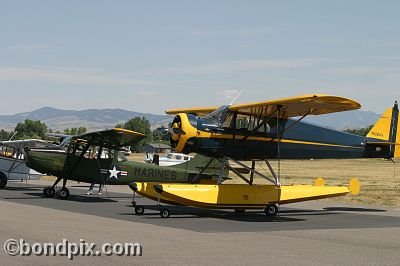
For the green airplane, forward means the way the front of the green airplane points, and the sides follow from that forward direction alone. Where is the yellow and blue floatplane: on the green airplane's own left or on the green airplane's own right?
on the green airplane's own left

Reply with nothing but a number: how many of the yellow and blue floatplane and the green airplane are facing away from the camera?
0

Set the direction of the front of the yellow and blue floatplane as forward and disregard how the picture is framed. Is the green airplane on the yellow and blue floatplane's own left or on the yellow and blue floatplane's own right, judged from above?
on the yellow and blue floatplane's own right

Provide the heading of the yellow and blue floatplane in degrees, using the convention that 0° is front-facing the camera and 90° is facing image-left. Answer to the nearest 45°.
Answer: approximately 45°

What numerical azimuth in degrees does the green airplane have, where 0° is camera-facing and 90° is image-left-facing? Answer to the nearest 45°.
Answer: approximately 90°
